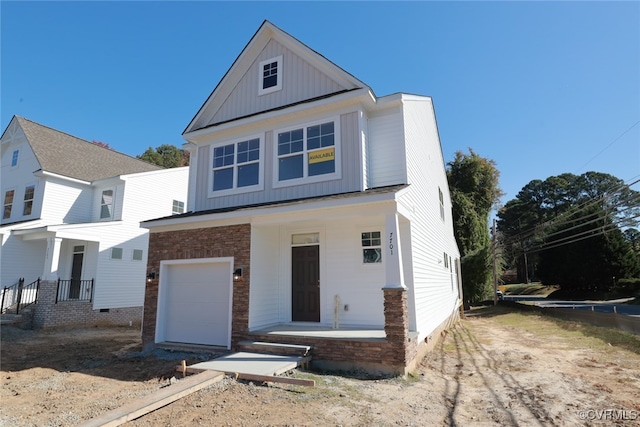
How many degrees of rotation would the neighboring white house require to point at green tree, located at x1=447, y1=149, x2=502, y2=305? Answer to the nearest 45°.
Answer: approximately 135° to its left

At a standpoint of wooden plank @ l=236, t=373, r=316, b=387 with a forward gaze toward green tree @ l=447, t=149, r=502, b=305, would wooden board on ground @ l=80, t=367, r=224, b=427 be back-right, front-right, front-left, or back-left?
back-left

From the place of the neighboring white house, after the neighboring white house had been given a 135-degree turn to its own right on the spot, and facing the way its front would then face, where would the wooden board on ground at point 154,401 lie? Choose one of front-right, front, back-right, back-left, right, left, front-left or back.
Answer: back

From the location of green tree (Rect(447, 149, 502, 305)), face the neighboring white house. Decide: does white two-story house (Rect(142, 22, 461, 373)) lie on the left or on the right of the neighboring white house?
left

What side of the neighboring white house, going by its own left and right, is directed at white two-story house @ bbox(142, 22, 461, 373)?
left

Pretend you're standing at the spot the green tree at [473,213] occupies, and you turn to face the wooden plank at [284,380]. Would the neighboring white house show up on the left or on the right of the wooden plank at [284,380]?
right

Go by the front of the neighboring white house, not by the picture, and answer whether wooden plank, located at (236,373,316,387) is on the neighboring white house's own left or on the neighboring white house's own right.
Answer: on the neighboring white house's own left

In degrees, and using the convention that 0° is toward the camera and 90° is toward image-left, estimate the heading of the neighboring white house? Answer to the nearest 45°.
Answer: approximately 45°
